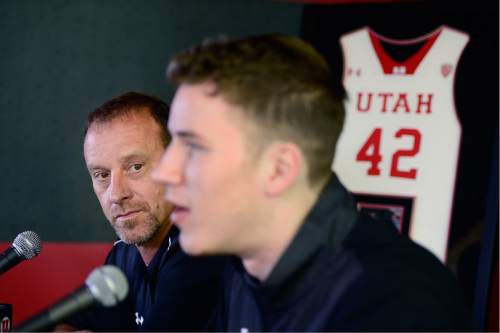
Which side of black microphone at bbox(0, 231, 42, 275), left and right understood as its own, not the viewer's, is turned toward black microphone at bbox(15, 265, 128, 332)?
right

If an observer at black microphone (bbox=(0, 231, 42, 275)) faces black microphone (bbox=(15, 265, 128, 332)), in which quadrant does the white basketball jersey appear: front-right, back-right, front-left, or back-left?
back-left

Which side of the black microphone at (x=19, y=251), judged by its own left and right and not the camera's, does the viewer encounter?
right

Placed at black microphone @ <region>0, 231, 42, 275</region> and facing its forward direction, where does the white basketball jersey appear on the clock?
The white basketball jersey is roughly at 11 o'clock from the black microphone.

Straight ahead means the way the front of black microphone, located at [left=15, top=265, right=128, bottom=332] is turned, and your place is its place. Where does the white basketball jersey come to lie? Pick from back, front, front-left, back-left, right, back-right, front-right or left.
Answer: front-left

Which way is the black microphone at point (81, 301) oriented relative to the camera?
to the viewer's right

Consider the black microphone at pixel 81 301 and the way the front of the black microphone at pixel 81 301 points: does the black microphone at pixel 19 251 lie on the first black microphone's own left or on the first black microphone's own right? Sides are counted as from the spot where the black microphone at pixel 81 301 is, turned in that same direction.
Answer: on the first black microphone's own left

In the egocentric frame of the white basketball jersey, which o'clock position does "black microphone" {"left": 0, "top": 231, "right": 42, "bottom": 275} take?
The black microphone is roughly at 1 o'clock from the white basketball jersey.

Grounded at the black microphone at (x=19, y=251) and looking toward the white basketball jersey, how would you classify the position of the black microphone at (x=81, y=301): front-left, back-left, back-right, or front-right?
back-right

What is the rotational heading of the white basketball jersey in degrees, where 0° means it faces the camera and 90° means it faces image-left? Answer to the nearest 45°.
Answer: approximately 0°

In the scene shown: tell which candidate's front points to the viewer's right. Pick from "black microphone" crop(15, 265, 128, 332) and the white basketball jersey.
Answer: the black microphone

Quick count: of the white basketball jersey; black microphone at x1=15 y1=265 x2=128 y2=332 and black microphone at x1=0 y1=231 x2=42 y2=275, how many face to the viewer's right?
2

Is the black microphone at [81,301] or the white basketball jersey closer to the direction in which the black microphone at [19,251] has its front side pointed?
the white basketball jersey
